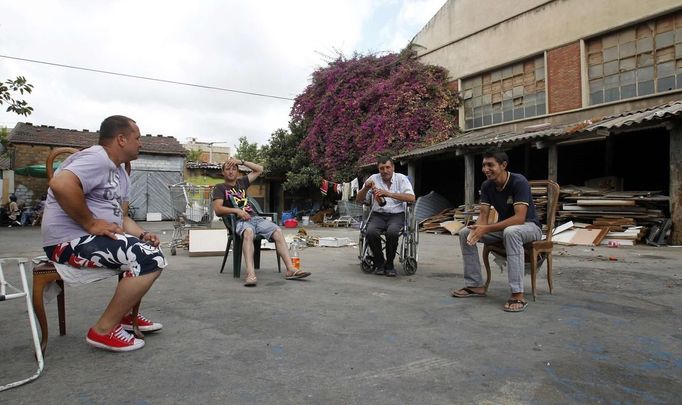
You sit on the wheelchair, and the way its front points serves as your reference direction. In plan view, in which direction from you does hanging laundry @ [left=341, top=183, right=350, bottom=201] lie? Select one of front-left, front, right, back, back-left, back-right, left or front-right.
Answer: back

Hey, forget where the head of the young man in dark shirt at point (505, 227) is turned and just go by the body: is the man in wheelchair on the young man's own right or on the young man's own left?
on the young man's own right

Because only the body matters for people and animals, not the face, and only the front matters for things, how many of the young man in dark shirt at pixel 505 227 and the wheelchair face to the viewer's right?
0

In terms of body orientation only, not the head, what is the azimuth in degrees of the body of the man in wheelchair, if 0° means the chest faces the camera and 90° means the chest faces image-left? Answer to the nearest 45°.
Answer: approximately 0°

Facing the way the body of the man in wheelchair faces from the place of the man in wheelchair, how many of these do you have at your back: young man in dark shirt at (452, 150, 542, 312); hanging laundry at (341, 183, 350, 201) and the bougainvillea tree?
2

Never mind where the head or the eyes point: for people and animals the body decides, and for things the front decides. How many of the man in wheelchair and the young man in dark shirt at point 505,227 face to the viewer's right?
0

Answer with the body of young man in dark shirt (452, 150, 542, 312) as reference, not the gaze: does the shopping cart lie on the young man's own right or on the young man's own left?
on the young man's own right

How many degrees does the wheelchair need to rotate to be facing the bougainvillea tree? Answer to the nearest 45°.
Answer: approximately 180°
